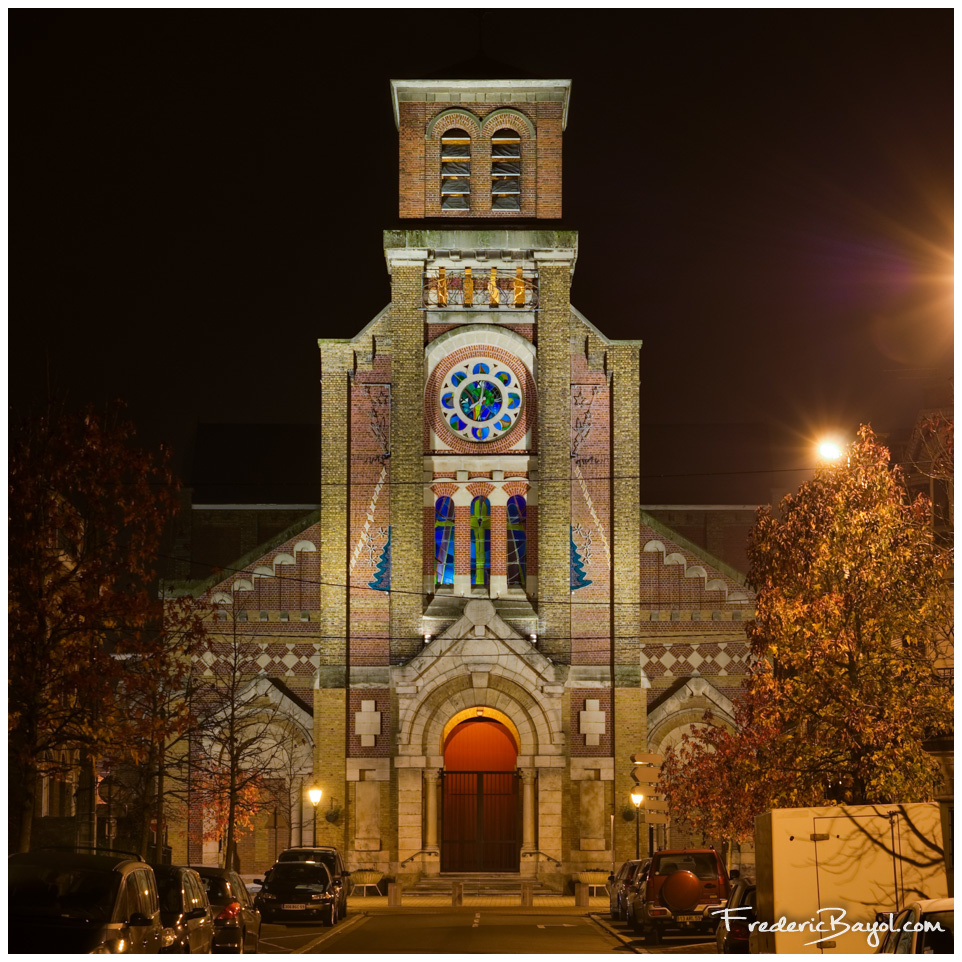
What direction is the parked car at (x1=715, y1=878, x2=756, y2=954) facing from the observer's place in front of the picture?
facing away from the viewer and to the right of the viewer

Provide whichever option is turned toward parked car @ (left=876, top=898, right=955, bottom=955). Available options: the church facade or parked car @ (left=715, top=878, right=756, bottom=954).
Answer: the church facade

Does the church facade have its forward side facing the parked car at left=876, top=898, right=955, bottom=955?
yes

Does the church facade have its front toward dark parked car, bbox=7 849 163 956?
yes

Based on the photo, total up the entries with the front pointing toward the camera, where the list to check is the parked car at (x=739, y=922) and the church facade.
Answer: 1
